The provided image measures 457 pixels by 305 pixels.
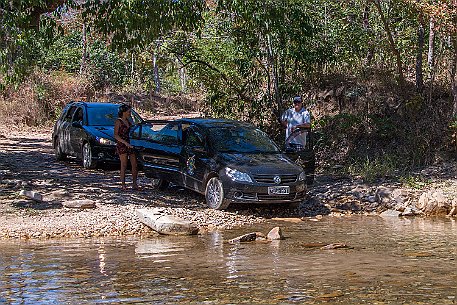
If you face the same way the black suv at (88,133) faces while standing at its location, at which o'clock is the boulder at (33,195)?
The boulder is roughly at 2 o'clock from the black suv.

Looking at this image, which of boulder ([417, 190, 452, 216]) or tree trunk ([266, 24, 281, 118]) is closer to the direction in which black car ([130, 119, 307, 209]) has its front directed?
the boulder

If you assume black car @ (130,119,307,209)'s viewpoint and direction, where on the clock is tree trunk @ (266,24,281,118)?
The tree trunk is roughly at 8 o'clock from the black car.

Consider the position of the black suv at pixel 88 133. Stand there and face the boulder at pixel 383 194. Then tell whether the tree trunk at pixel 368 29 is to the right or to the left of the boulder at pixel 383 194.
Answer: left

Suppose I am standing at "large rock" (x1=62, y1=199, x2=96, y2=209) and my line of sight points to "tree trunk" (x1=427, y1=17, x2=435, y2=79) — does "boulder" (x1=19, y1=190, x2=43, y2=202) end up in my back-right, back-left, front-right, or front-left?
back-left

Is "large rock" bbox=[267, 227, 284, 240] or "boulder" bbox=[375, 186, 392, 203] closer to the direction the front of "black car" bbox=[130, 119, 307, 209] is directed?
the large rock

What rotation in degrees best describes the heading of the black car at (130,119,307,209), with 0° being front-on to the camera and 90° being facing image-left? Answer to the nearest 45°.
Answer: approximately 315°

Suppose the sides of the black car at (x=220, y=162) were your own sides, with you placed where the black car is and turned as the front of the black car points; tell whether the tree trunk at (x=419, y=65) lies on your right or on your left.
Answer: on your left

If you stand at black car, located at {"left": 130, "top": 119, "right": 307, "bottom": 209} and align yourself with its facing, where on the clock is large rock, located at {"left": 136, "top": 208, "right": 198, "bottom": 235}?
The large rock is roughly at 2 o'clock from the black car.
